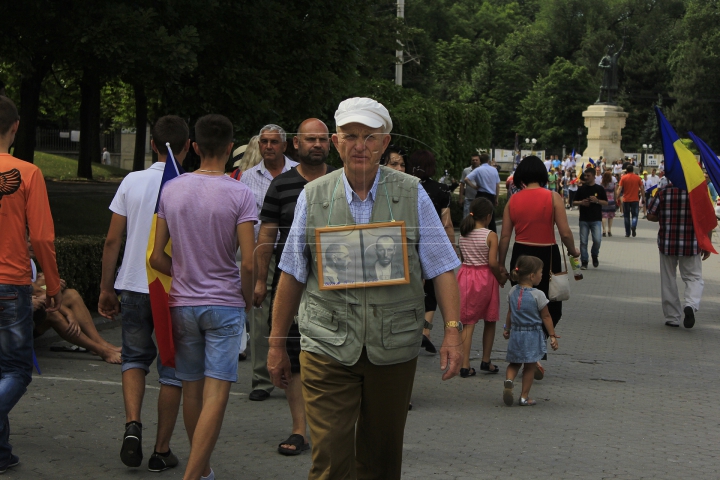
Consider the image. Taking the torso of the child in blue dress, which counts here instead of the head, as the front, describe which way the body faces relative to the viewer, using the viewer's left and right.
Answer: facing away from the viewer and to the right of the viewer

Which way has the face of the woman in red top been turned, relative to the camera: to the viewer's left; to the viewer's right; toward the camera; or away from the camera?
away from the camera

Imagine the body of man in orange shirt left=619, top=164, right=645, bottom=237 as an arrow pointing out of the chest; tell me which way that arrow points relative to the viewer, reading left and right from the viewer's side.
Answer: facing away from the viewer

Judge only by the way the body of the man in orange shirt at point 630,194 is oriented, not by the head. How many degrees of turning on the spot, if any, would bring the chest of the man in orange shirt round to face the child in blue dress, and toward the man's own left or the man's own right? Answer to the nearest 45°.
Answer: approximately 180°

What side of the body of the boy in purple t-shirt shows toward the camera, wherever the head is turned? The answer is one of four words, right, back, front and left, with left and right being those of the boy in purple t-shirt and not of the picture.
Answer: back

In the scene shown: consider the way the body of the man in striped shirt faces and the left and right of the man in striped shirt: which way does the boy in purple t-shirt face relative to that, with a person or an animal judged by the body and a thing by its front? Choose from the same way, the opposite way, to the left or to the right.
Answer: the opposite way

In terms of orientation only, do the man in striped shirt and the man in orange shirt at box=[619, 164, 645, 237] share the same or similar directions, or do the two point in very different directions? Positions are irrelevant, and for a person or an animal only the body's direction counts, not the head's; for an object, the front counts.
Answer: very different directions

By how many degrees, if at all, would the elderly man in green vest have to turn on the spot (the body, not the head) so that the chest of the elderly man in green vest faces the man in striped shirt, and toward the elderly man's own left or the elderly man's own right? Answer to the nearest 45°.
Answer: approximately 180°

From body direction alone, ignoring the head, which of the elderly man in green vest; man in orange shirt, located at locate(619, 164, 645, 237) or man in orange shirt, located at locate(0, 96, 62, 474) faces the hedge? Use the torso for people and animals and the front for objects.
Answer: man in orange shirt, located at locate(0, 96, 62, 474)

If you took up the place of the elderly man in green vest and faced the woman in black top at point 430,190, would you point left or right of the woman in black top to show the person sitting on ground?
left

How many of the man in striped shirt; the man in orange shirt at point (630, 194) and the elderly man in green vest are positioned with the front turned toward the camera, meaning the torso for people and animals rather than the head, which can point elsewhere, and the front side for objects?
2
